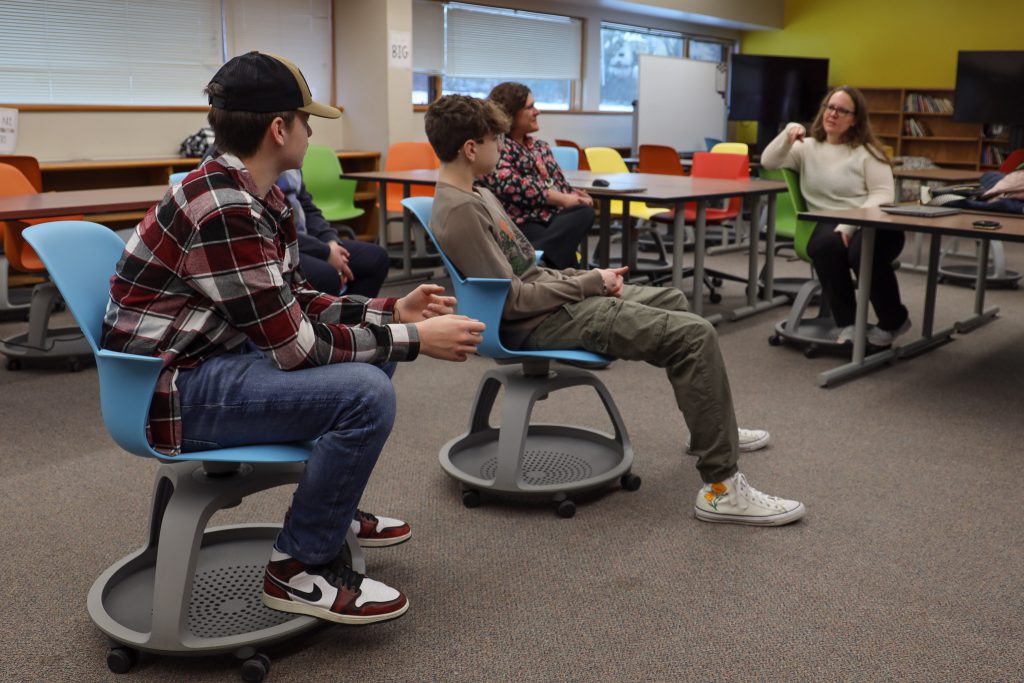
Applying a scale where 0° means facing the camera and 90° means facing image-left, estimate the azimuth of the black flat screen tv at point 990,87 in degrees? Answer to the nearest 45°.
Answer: approximately 0°

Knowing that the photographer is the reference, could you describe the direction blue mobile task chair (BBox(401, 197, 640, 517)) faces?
facing to the right of the viewer

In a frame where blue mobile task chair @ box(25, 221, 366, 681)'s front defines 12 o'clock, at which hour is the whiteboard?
The whiteboard is roughly at 10 o'clock from the blue mobile task chair.

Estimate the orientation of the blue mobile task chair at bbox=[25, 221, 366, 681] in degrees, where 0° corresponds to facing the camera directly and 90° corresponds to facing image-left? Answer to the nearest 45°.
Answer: approximately 270°

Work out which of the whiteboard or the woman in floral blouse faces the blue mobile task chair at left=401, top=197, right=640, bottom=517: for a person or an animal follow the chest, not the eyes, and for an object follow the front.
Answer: the whiteboard

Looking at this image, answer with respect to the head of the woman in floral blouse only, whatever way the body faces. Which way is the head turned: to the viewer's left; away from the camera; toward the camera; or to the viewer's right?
to the viewer's right

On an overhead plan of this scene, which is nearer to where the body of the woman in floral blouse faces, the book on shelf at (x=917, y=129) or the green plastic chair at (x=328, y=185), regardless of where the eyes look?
the book on shelf

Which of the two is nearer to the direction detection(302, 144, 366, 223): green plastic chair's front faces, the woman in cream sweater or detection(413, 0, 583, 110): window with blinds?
the woman in cream sweater

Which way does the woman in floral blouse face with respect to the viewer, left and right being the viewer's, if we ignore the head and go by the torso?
facing to the right of the viewer

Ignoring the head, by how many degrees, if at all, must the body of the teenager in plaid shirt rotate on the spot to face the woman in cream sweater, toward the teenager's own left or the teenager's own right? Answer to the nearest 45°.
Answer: approximately 45° to the teenager's own left
